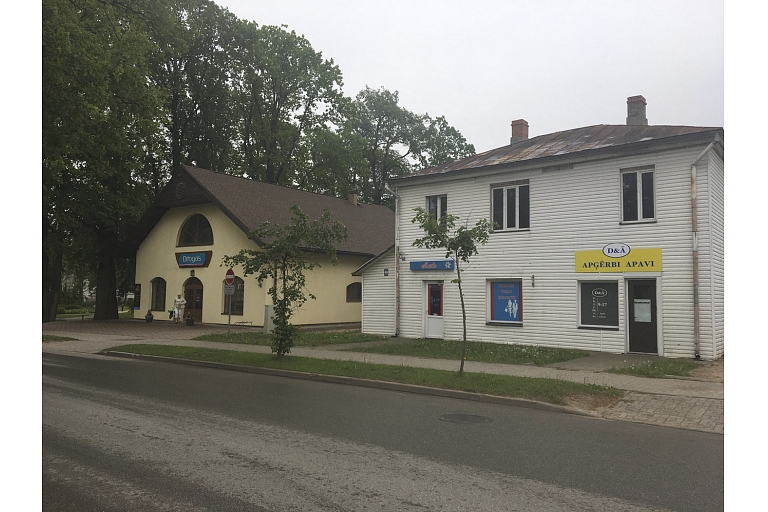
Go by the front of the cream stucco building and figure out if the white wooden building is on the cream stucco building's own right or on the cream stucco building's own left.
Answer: on the cream stucco building's own left

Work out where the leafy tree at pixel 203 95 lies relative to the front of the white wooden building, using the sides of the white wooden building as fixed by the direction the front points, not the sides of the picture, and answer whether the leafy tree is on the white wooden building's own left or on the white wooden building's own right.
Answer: on the white wooden building's own right

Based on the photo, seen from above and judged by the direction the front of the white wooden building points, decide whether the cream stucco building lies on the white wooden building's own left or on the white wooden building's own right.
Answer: on the white wooden building's own right

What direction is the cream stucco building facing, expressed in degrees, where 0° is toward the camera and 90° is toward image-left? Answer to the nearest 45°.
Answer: approximately 45°

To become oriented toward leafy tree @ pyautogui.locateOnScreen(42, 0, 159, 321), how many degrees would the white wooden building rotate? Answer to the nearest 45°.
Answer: approximately 45° to its right

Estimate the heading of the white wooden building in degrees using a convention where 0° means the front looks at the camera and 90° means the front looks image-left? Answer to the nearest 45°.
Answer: approximately 45°

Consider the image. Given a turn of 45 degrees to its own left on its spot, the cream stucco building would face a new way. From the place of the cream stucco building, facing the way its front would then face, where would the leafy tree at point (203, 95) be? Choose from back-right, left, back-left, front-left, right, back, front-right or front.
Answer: back

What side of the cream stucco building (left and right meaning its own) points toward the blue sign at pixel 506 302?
left
